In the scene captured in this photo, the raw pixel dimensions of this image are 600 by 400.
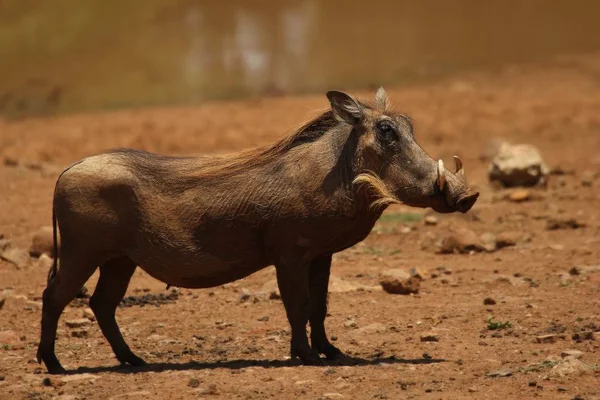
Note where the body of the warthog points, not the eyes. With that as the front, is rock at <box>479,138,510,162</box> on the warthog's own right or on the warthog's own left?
on the warthog's own left

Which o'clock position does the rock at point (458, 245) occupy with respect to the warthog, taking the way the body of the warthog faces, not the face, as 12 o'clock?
The rock is roughly at 10 o'clock from the warthog.

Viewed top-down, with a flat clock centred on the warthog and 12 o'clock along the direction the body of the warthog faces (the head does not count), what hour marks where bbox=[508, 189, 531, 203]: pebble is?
The pebble is roughly at 10 o'clock from the warthog.

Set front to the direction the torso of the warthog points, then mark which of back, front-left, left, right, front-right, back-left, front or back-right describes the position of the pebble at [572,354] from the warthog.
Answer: front

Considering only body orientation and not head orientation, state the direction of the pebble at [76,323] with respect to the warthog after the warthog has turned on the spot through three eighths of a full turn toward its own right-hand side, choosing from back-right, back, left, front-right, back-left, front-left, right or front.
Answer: right

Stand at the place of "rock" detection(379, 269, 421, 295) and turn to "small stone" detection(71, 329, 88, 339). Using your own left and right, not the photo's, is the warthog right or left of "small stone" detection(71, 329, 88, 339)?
left

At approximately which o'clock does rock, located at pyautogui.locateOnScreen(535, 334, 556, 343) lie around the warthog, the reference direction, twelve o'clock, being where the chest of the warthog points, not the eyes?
The rock is roughly at 12 o'clock from the warthog.

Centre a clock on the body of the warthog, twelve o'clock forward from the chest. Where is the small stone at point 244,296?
The small stone is roughly at 9 o'clock from the warthog.

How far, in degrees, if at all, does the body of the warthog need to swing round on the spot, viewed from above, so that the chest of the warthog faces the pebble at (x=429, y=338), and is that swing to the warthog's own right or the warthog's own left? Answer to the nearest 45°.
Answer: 0° — it already faces it

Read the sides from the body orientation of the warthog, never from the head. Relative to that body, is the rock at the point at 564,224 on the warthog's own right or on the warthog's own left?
on the warthog's own left

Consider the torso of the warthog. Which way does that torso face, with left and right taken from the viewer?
facing to the right of the viewer

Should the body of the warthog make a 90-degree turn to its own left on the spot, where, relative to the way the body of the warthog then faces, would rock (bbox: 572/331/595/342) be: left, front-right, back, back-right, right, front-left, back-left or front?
right
